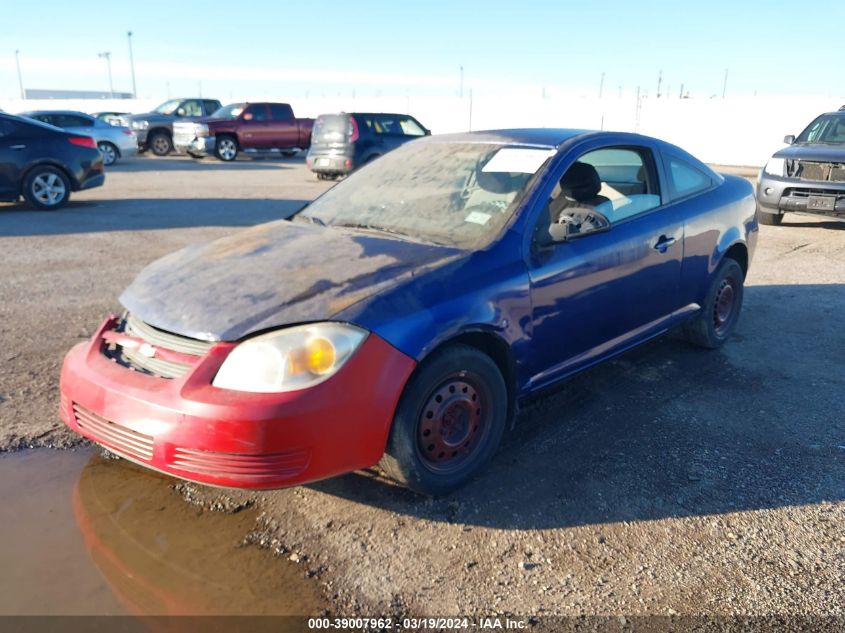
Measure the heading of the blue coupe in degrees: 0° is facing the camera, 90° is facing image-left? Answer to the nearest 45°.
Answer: approximately 45°

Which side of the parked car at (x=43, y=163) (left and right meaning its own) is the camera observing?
left

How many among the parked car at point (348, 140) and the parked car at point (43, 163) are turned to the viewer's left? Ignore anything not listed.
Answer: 1

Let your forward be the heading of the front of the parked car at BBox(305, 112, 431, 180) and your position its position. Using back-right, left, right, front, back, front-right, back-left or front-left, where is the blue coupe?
back-right

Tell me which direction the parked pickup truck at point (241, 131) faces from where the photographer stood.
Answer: facing the viewer and to the left of the viewer

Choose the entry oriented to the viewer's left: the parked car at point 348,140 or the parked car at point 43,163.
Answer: the parked car at point 43,163

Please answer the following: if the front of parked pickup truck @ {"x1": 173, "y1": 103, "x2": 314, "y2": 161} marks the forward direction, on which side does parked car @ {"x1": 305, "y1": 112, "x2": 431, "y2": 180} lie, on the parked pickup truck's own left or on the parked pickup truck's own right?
on the parked pickup truck's own left

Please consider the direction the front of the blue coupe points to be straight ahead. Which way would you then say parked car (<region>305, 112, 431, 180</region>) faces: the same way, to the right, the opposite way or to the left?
the opposite way

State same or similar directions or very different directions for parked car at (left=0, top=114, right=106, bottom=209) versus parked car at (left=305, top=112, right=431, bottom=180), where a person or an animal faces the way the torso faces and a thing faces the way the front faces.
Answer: very different directions

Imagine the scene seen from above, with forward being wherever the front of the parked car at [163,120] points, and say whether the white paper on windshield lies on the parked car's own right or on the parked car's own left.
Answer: on the parked car's own left

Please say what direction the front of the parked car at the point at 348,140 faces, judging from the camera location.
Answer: facing away from the viewer and to the right of the viewer

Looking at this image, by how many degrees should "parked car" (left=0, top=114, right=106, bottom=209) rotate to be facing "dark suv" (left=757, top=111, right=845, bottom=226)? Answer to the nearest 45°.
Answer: approximately 135° to its left

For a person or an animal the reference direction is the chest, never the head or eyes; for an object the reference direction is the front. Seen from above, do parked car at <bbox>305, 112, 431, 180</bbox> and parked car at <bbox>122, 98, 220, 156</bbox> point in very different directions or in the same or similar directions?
very different directions

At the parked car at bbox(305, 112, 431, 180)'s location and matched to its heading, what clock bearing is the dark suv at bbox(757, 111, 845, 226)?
The dark suv is roughly at 3 o'clock from the parked car.

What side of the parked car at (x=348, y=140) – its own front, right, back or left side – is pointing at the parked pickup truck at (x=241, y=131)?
left
